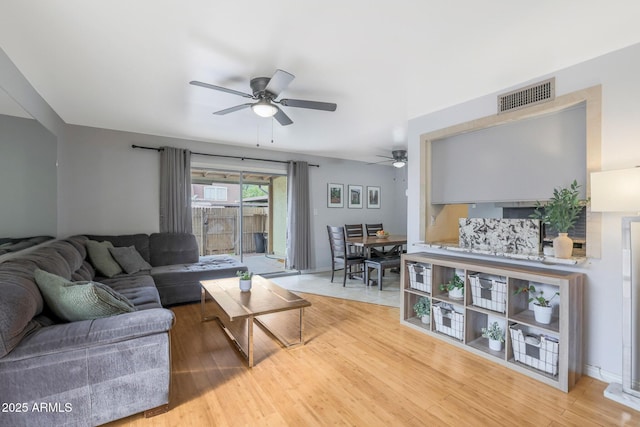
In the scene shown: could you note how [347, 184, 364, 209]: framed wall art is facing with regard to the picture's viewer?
facing the viewer and to the right of the viewer

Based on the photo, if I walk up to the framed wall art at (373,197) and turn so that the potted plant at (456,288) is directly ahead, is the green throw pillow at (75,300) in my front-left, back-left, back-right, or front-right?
front-right

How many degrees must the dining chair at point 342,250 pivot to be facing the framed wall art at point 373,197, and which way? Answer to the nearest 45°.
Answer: approximately 45° to its left

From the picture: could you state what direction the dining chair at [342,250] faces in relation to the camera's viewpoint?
facing away from the viewer and to the right of the viewer

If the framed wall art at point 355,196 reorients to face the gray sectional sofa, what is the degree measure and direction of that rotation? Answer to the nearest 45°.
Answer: approximately 45° to its right

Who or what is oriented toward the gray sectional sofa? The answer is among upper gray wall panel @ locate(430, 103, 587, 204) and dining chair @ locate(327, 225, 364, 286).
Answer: the upper gray wall panel

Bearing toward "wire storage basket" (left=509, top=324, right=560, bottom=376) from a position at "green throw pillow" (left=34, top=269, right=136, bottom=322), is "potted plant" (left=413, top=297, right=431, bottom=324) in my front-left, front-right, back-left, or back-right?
front-left

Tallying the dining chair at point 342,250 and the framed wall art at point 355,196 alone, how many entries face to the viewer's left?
0

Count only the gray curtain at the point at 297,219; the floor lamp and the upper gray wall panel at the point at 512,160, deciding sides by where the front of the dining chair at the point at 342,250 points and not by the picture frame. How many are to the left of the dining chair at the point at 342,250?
1

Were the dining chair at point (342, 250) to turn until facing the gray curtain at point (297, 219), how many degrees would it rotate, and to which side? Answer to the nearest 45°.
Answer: approximately 90° to its left

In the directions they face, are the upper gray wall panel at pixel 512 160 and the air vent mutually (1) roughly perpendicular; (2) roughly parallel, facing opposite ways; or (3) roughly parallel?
roughly parallel

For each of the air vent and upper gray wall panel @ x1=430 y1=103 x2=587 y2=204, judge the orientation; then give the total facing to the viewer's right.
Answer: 0

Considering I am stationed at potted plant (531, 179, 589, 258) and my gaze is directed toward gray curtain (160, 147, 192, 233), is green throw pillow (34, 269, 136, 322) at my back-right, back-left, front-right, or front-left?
front-left

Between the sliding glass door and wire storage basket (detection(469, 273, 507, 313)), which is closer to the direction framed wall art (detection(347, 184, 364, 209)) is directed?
the wire storage basket
